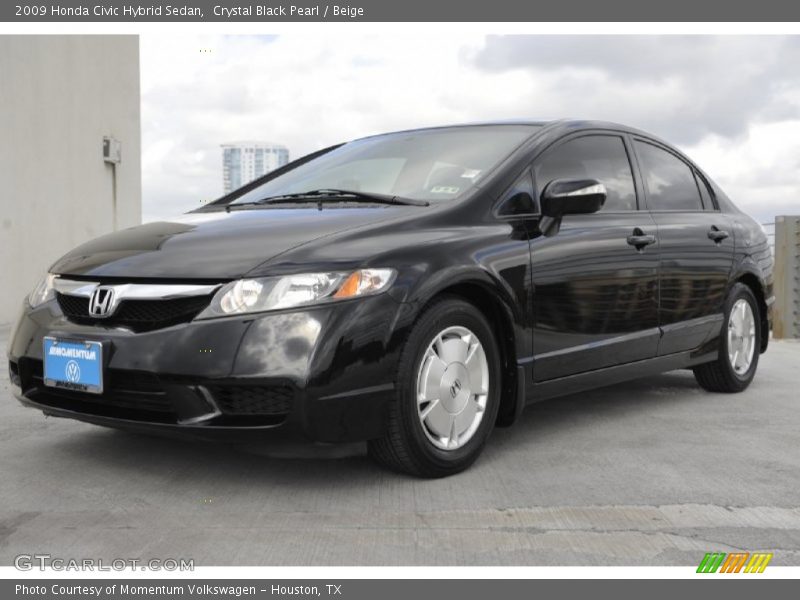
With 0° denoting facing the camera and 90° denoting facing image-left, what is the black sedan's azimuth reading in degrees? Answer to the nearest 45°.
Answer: approximately 45°
